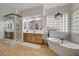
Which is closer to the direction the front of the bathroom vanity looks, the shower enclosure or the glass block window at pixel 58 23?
the shower enclosure

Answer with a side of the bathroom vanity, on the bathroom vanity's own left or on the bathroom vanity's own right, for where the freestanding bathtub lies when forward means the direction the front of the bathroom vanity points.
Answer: on the bathroom vanity's own left

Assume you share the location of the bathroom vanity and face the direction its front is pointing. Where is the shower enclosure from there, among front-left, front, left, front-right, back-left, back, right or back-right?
front-right

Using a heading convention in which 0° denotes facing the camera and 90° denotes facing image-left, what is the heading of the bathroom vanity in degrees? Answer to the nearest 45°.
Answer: approximately 45°
